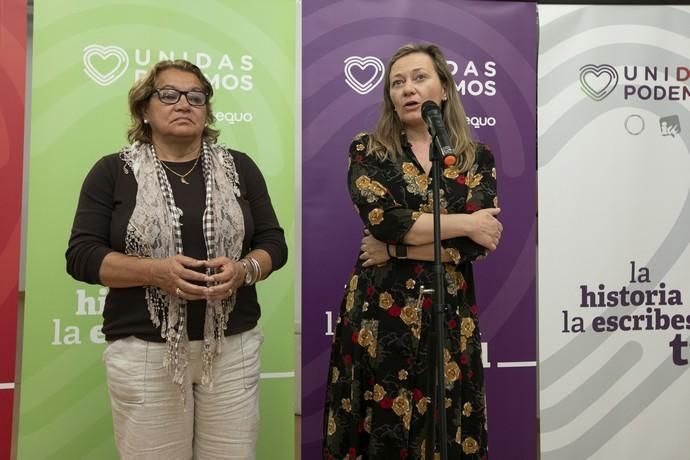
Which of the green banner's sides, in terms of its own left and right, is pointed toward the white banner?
left

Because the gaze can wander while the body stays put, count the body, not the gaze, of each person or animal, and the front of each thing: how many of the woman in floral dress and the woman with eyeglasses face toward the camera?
2

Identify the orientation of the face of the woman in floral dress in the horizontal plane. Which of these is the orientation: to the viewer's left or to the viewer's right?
to the viewer's left

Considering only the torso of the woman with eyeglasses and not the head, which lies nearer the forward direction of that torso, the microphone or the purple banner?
the microphone

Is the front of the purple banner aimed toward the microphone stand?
yes

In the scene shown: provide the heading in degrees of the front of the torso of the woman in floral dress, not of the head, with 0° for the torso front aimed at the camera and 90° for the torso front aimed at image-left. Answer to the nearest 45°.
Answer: approximately 0°

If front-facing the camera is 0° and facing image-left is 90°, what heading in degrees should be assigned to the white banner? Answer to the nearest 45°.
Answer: approximately 0°

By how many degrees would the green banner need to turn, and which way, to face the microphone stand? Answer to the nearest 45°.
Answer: approximately 45° to its left

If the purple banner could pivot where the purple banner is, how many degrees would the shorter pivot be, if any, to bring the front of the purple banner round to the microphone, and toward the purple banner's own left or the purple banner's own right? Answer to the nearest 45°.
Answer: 0° — it already faces it
